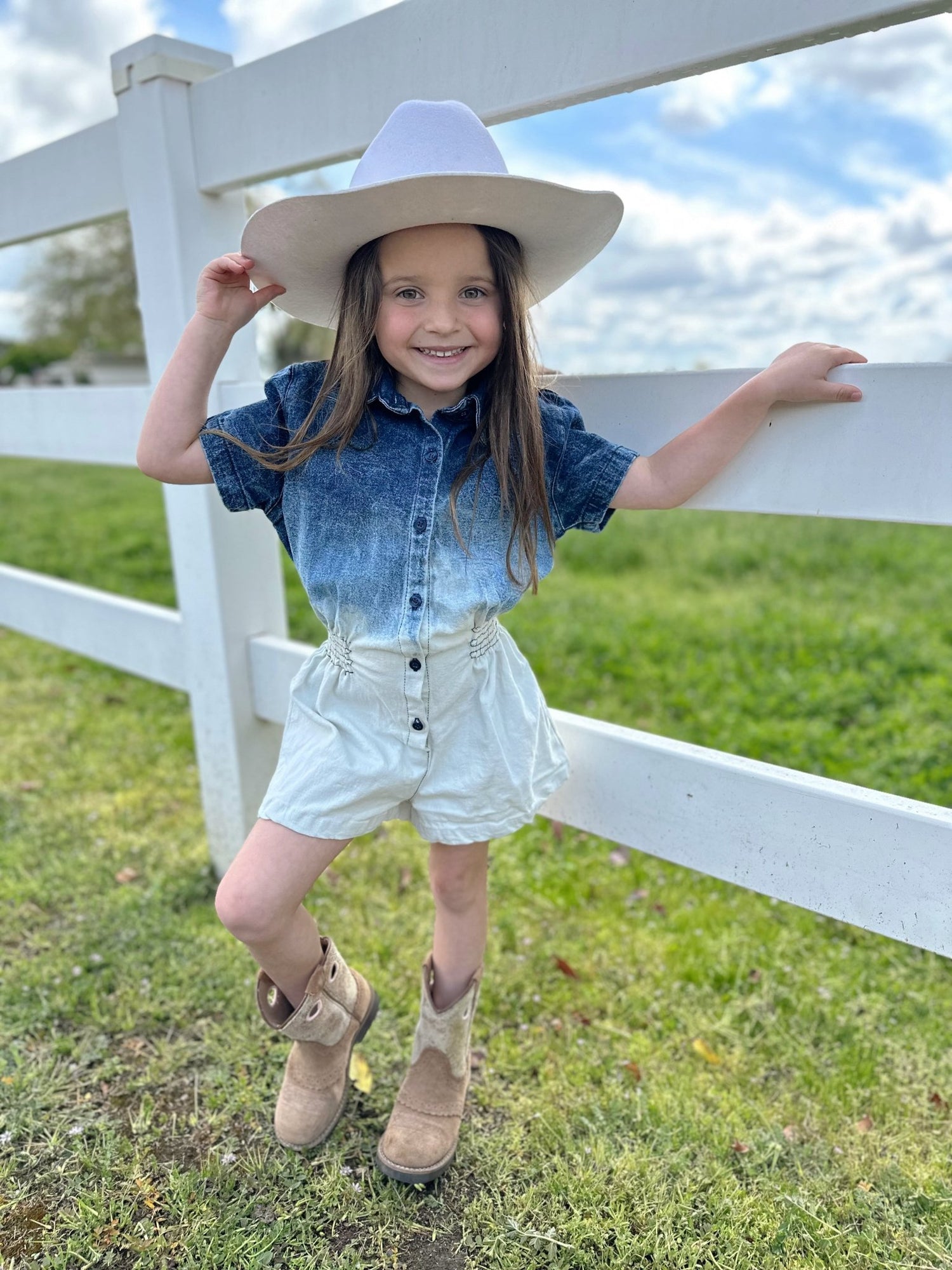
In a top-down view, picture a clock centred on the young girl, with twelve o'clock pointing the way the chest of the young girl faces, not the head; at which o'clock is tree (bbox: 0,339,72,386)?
The tree is roughly at 5 o'clock from the young girl.

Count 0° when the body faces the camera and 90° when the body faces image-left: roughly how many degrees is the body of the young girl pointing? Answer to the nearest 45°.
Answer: approximately 0°

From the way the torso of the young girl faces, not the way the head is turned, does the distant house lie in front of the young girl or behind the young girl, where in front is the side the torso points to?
behind
